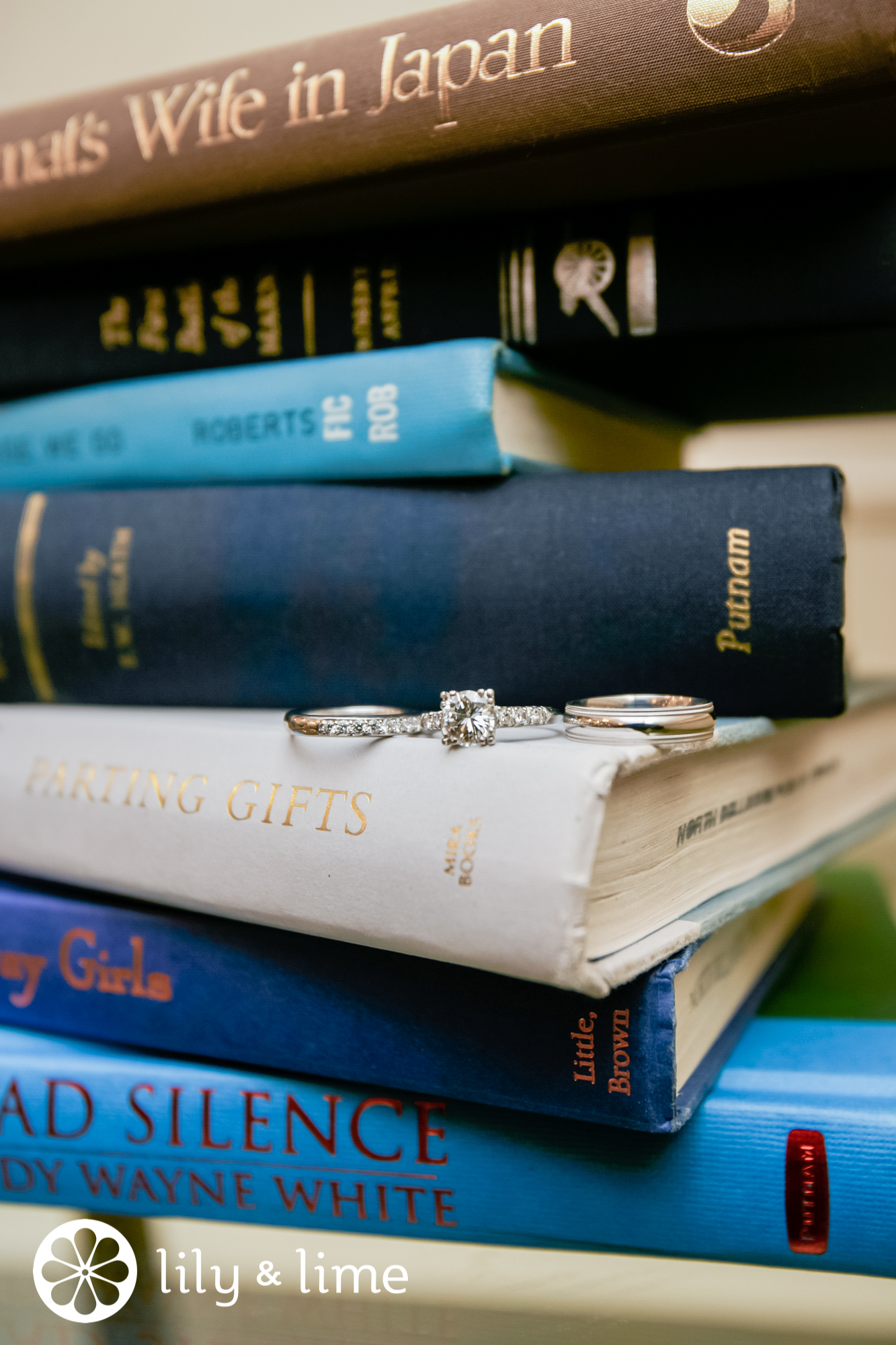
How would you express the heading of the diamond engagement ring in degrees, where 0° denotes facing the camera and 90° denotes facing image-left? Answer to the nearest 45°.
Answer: approximately 0°
